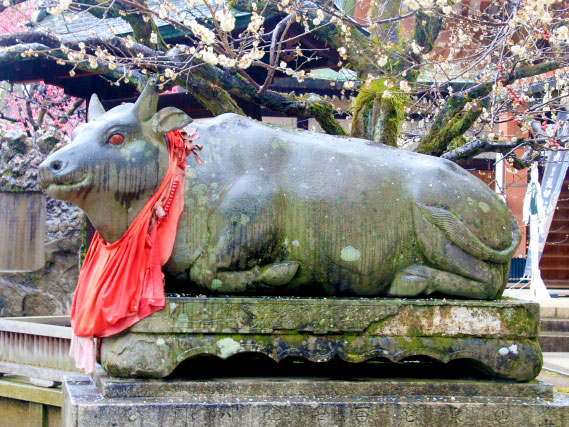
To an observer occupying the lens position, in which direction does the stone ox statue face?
facing to the left of the viewer
